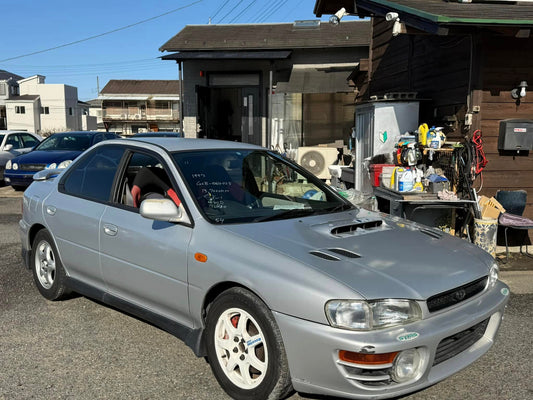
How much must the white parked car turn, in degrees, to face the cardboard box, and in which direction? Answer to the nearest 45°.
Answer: approximately 90° to its left

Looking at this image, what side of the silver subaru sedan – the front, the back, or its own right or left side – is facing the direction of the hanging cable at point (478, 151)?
left

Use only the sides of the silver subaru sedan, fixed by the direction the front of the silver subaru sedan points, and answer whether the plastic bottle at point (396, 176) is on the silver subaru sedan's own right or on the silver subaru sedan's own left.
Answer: on the silver subaru sedan's own left

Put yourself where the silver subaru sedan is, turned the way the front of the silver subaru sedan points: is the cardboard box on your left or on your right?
on your left

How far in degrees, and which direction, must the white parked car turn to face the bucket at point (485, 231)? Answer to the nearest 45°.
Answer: approximately 90° to its left

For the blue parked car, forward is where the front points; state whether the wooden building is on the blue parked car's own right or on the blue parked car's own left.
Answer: on the blue parked car's own left

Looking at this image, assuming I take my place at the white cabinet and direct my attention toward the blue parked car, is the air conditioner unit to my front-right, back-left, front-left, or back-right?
front-right

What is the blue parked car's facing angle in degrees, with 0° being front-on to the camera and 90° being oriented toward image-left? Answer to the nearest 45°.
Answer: approximately 45°

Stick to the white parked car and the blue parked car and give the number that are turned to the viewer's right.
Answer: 0

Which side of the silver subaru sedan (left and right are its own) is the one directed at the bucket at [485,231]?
left

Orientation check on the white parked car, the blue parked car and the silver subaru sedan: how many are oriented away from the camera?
0

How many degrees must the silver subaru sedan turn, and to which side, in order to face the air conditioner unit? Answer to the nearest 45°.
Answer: approximately 135° to its left

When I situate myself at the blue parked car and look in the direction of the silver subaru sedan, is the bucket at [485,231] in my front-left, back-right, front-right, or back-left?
front-left

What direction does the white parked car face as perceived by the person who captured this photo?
facing the viewer and to the left of the viewer
